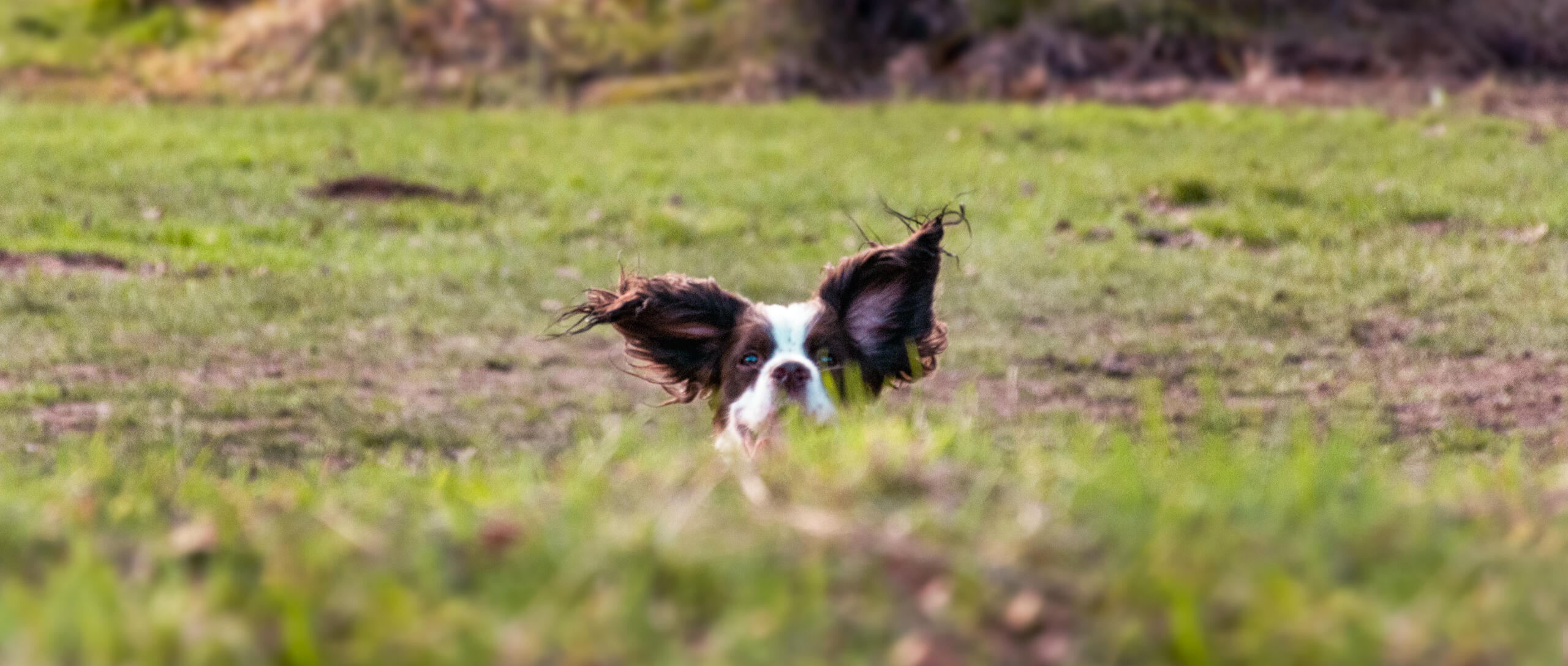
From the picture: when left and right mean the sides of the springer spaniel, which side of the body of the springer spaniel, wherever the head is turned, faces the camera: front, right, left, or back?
front
